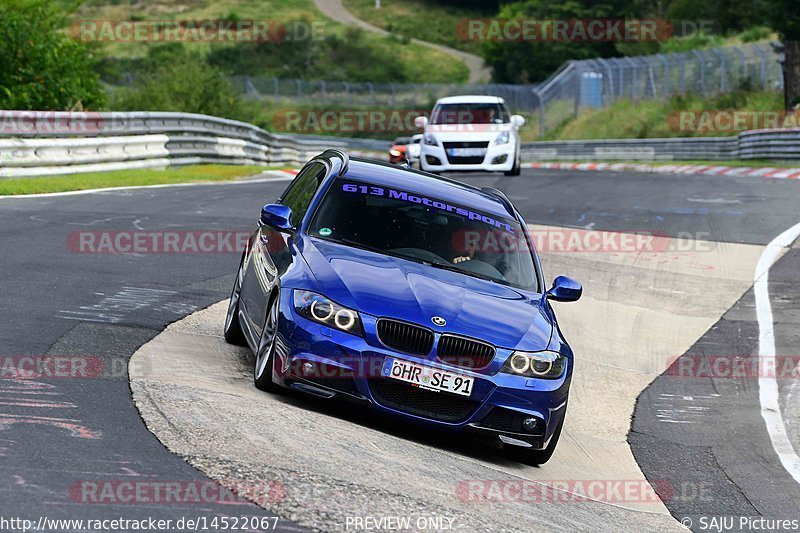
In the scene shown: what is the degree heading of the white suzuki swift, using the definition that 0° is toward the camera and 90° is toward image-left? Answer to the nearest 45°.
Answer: approximately 0°

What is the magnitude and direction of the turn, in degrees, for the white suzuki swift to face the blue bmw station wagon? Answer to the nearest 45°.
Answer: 0° — it already faces it

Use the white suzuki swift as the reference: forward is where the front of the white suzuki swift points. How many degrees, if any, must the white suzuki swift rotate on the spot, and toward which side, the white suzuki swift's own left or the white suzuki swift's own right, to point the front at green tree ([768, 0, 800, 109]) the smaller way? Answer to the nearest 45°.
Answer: approximately 135° to the white suzuki swift's own left

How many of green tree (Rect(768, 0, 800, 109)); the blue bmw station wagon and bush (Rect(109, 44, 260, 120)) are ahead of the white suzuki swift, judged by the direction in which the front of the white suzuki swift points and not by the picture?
1

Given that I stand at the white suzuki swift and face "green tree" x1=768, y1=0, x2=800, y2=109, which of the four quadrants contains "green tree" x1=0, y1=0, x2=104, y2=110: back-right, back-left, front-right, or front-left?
back-left

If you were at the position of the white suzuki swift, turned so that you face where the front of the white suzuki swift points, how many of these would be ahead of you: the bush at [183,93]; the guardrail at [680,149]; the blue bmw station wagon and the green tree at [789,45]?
1

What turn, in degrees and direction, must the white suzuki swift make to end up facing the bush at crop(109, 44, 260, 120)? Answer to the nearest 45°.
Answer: approximately 135° to its right

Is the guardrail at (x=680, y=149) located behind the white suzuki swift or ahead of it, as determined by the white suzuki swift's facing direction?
behind

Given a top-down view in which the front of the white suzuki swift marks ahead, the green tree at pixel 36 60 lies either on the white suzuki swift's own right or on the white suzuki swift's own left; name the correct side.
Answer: on the white suzuki swift's own right
